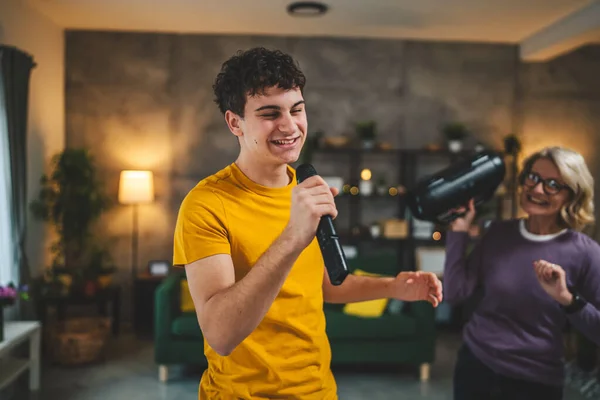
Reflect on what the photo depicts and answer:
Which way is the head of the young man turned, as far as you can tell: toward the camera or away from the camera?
toward the camera

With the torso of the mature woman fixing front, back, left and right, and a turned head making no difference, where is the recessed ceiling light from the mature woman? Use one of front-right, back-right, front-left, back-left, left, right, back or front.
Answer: right

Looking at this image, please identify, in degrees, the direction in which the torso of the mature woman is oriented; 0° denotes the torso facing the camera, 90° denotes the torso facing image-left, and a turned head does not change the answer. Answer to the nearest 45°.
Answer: approximately 45°

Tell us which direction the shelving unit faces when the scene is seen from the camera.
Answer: facing the viewer

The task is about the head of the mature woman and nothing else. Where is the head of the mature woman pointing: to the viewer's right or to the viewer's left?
to the viewer's left

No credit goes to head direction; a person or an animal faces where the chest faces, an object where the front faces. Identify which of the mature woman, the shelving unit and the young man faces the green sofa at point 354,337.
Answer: the shelving unit

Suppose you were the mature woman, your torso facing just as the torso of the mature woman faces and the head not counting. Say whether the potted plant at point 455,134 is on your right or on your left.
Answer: on your right

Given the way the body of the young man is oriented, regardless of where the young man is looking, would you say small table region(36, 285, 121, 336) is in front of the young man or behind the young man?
behind

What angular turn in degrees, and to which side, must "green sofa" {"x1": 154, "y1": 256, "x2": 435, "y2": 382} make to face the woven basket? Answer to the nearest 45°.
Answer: approximately 90° to its right

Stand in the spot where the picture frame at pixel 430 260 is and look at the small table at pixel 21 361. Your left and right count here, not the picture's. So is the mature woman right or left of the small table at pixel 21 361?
left

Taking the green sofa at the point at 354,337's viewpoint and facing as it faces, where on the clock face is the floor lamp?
The floor lamp is roughly at 4 o'clock from the green sofa.
